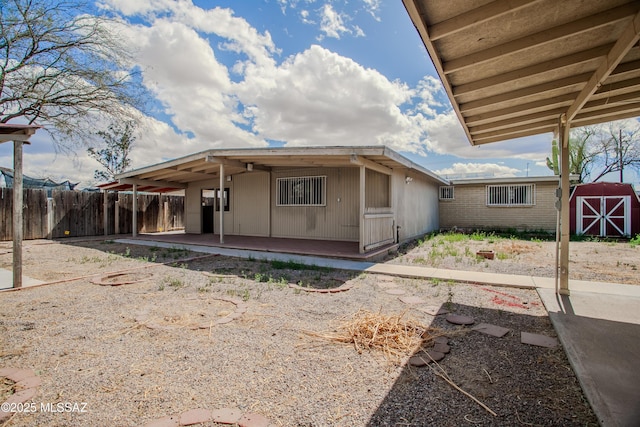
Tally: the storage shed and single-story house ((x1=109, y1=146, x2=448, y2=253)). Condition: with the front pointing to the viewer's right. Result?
0

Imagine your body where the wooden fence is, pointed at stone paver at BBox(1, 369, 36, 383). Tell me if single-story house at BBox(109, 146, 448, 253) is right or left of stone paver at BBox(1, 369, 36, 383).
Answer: left

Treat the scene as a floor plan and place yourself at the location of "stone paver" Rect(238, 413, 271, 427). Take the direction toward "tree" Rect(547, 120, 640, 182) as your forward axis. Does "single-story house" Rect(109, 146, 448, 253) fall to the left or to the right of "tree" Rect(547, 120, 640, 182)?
left

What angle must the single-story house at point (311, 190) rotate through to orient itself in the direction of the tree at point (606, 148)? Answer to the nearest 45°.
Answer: approximately 180°

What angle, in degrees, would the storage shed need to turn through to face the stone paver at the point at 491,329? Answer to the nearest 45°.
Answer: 0° — it already faces it

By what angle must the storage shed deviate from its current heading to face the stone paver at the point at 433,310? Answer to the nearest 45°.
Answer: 0° — it already faces it

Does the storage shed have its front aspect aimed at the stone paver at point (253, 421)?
yes

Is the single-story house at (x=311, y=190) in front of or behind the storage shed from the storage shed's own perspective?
in front

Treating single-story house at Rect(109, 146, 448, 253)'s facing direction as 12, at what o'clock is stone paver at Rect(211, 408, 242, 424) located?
The stone paver is roughly at 11 o'clock from the single-story house.

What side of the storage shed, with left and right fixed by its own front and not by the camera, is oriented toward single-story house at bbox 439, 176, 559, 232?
right

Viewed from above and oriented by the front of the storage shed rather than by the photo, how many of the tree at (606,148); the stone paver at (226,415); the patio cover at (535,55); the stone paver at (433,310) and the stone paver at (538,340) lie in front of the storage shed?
4

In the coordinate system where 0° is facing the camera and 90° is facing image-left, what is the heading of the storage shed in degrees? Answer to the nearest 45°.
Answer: approximately 0°
